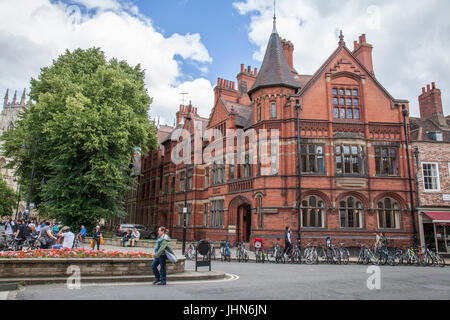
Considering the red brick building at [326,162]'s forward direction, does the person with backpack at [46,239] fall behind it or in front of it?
in front

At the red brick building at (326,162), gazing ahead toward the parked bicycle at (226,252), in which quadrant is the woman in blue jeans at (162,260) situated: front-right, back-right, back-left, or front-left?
front-left

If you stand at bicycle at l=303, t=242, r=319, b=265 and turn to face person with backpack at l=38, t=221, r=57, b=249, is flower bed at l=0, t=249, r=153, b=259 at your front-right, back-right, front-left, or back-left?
front-left

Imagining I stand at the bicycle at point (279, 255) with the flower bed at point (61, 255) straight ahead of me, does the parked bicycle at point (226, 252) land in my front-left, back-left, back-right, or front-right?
front-right

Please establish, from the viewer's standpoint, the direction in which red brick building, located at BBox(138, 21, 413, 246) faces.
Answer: facing the viewer and to the left of the viewer

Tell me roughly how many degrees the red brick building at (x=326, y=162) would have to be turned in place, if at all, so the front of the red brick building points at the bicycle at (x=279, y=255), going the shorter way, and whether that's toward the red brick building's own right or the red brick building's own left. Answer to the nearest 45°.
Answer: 0° — it already faces it

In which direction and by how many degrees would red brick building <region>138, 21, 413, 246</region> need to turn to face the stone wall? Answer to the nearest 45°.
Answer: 0° — it already faces it

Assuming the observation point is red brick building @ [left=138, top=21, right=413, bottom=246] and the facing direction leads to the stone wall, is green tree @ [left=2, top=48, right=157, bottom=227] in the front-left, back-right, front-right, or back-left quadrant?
front-right

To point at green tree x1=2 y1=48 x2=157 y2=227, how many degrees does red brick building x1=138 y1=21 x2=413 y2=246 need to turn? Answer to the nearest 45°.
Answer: approximately 45° to its right

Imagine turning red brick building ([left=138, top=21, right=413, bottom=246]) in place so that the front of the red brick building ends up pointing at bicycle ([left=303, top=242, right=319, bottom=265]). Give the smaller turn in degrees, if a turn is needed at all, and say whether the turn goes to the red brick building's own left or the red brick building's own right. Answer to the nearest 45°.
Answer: approximately 45° to the red brick building's own left

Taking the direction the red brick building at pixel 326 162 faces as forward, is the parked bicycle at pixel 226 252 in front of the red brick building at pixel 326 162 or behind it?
in front

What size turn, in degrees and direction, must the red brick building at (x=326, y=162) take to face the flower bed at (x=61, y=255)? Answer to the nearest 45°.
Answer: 0° — it already faces it

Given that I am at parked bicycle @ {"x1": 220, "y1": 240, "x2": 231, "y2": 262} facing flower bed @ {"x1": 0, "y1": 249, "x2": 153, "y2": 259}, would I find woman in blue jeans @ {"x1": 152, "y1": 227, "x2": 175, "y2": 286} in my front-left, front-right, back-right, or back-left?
front-left
